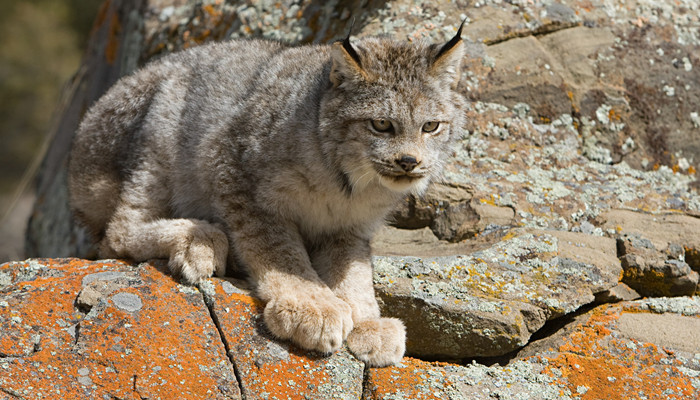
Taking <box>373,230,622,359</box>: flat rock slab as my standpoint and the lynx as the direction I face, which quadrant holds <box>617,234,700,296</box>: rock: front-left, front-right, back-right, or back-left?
back-right

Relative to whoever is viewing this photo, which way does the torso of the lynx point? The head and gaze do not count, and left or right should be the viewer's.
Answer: facing the viewer and to the right of the viewer

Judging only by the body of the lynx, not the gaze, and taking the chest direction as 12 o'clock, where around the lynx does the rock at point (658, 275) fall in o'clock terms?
The rock is roughly at 11 o'clock from the lynx.

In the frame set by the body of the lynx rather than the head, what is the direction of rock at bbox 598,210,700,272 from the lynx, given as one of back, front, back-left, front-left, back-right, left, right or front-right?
front-left

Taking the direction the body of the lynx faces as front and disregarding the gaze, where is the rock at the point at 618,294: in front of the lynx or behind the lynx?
in front
